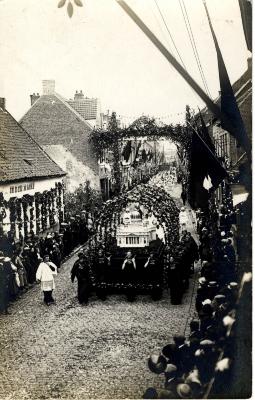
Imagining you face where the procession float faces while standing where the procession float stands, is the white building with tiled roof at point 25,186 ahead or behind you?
behind

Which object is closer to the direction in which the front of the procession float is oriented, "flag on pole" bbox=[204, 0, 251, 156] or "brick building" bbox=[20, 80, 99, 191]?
the flag on pole

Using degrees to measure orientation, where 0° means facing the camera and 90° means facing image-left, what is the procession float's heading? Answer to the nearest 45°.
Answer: approximately 0°

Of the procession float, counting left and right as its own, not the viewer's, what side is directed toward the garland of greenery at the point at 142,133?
back

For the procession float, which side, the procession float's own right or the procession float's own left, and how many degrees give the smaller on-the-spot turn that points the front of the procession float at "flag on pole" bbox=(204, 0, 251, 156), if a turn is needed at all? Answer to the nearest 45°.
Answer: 0° — it already faces it

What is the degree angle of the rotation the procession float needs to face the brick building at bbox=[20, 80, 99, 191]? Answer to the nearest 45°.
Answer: approximately 180°
